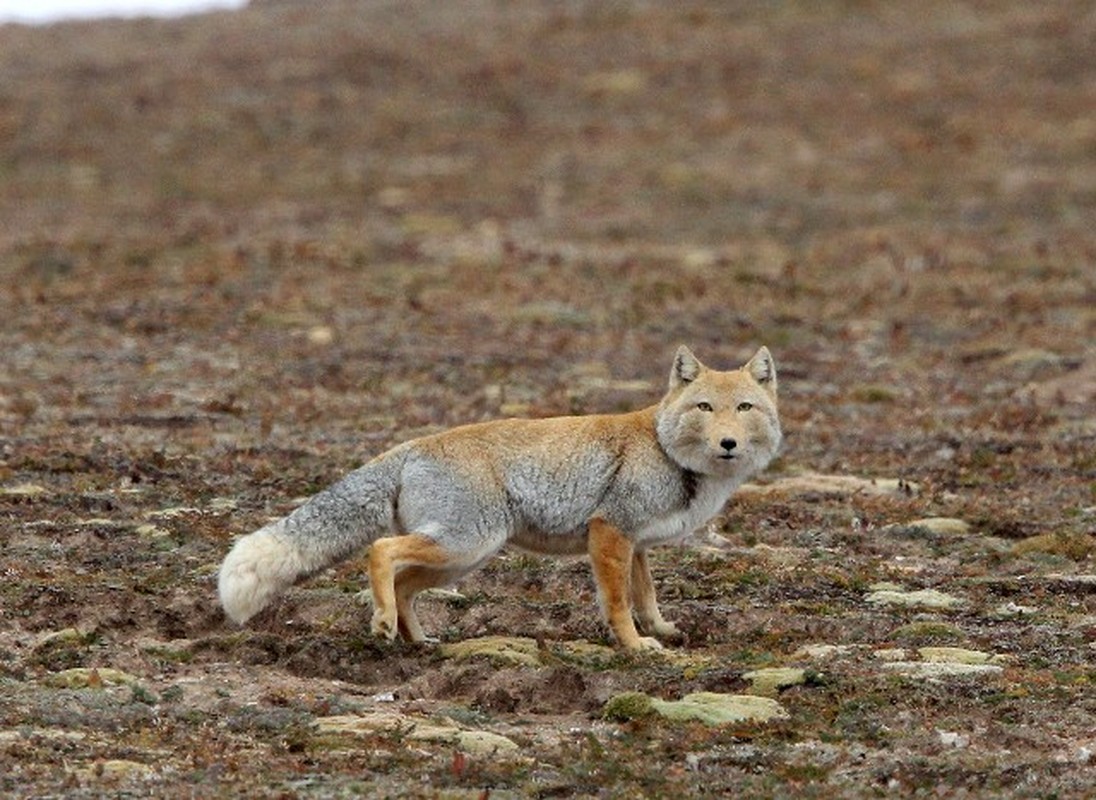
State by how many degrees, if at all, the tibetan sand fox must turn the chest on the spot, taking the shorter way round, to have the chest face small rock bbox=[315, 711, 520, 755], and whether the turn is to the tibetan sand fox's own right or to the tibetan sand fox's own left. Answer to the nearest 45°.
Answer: approximately 90° to the tibetan sand fox's own right

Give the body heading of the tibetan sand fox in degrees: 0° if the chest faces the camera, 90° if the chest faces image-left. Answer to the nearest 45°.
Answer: approximately 270°

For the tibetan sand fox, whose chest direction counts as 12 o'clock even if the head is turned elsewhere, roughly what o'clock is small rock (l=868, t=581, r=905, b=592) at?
The small rock is roughly at 11 o'clock from the tibetan sand fox.

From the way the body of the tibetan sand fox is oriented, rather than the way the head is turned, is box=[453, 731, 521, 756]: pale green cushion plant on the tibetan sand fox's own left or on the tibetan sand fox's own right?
on the tibetan sand fox's own right

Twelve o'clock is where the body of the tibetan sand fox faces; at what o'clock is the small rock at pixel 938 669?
The small rock is roughly at 1 o'clock from the tibetan sand fox.

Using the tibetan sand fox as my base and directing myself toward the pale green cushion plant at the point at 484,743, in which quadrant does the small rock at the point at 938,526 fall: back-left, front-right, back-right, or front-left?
back-left

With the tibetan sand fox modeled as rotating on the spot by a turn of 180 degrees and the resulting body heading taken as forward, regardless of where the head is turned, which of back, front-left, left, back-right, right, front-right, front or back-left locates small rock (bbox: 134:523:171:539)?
front-right

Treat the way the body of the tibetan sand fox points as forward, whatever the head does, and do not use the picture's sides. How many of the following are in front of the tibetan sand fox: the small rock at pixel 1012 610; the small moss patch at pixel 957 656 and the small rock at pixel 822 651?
3

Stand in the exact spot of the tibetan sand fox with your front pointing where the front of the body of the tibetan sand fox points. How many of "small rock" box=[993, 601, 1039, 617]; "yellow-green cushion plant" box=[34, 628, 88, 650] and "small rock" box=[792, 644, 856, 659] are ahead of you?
2

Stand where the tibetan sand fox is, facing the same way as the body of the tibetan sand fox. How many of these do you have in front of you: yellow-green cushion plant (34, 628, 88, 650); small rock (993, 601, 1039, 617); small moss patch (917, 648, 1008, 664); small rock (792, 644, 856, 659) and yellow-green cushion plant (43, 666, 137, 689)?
3

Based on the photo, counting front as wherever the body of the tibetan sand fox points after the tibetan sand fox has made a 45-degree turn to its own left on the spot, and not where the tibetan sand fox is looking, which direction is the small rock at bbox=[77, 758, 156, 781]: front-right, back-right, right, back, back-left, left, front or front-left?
back

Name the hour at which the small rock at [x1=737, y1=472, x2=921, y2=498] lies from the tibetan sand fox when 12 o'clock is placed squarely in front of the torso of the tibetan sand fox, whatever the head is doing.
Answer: The small rock is roughly at 10 o'clock from the tibetan sand fox.

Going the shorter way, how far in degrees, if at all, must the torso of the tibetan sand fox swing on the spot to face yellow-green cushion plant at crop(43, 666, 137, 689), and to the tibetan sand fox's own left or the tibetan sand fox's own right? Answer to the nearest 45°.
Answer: approximately 135° to the tibetan sand fox's own right

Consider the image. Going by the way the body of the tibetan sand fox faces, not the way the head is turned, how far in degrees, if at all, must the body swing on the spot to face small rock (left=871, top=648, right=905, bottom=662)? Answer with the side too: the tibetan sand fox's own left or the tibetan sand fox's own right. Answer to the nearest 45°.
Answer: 0° — it already faces it

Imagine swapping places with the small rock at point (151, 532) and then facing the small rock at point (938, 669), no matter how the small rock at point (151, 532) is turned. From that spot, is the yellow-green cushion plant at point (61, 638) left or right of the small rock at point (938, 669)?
right
